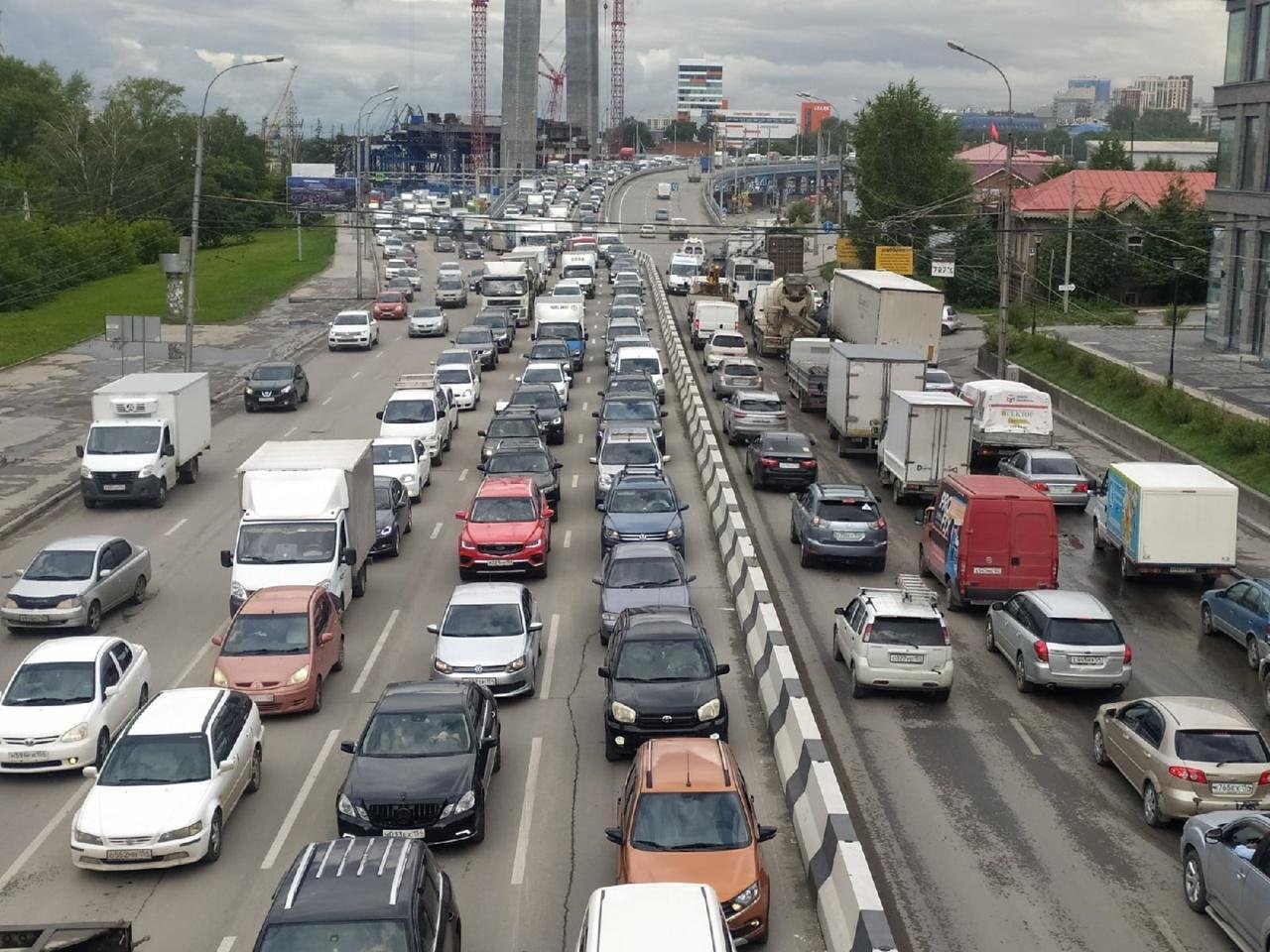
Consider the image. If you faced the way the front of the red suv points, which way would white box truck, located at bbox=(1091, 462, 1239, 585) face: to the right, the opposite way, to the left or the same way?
the opposite way

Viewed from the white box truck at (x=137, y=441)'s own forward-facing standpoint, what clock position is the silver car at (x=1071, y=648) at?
The silver car is roughly at 11 o'clock from the white box truck.

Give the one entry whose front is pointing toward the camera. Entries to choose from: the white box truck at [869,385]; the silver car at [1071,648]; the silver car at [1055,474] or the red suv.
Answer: the red suv

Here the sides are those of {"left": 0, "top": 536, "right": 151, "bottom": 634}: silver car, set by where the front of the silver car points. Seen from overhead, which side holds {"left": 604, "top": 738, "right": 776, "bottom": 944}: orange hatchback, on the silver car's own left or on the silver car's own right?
on the silver car's own left

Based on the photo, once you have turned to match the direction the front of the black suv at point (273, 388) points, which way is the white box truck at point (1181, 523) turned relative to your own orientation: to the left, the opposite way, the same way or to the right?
the opposite way

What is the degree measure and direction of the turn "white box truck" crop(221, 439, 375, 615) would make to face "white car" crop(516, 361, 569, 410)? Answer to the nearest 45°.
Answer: approximately 180°

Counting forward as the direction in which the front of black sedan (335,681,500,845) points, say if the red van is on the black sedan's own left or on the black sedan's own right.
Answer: on the black sedan's own left

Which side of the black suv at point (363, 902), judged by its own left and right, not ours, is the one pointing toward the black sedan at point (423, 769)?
back

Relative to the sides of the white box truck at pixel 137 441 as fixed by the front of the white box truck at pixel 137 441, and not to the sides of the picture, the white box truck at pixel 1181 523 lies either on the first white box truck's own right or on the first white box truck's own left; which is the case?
on the first white box truck's own left

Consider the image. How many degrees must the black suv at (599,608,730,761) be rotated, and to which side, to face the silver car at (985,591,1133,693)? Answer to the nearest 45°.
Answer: approximately 135° to its left

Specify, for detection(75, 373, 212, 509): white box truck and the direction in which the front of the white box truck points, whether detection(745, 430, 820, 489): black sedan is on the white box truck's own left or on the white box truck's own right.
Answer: on the white box truck's own left

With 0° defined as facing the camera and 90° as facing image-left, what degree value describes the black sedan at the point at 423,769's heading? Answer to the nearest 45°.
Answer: approximately 0°
